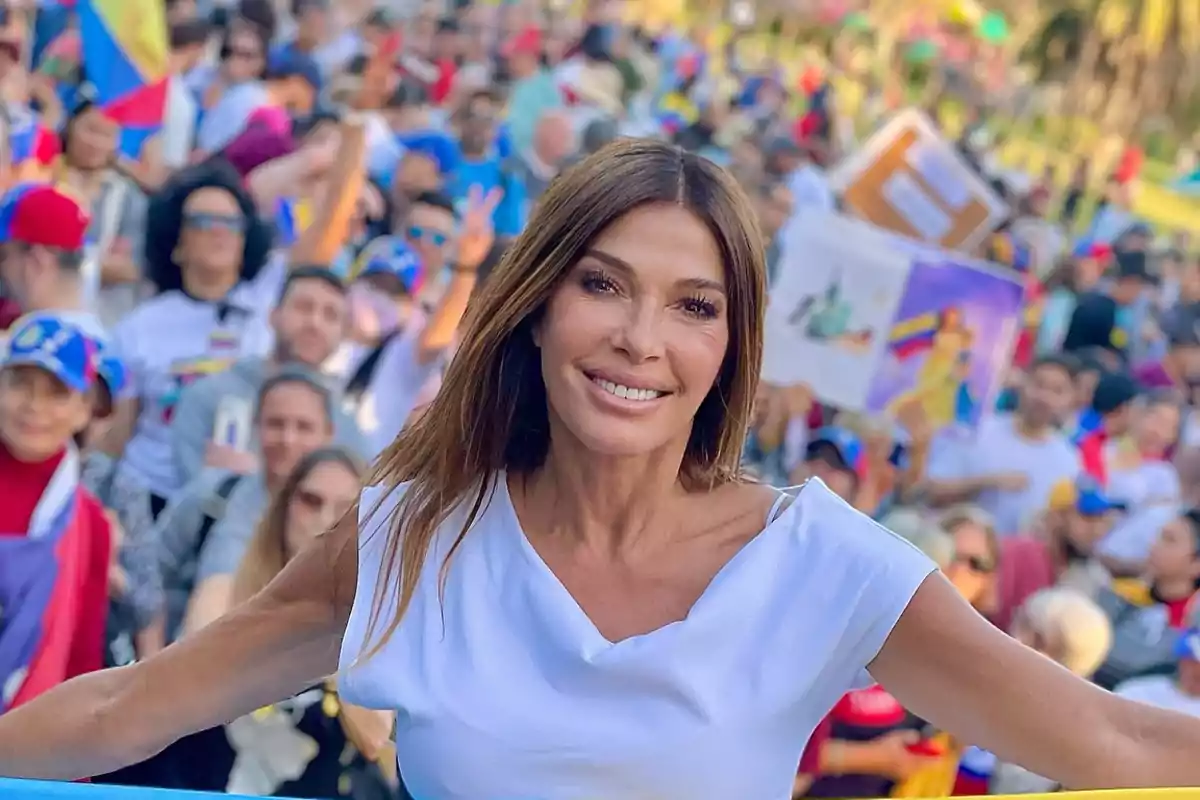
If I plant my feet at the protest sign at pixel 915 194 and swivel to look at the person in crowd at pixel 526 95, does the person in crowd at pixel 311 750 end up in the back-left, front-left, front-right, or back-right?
back-left

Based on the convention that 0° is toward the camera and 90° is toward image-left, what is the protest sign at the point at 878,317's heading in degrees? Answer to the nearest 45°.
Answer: approximately 0°

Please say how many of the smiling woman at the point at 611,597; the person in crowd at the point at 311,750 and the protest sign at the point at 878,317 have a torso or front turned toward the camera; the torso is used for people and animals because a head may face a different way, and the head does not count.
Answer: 3

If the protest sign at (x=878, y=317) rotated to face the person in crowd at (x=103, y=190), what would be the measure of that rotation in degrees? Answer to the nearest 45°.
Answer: approximately 90° to its right

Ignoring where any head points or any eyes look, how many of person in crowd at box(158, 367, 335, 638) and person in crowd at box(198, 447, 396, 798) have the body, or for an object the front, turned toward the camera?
2

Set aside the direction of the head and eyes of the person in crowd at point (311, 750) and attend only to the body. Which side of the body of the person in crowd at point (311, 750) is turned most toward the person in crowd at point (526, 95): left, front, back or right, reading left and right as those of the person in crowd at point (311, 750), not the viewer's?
back

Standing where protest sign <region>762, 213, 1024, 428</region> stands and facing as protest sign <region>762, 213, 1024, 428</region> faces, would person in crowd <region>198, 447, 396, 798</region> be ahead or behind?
ahead

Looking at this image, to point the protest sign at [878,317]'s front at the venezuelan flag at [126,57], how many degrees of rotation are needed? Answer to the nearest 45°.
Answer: approximately 90° to its right

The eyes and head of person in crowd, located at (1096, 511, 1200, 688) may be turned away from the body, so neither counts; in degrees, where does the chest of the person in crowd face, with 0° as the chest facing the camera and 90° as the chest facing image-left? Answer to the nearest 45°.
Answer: approximately 45°

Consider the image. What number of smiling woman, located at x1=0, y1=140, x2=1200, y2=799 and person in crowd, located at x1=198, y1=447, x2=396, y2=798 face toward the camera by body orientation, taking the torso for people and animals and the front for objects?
2

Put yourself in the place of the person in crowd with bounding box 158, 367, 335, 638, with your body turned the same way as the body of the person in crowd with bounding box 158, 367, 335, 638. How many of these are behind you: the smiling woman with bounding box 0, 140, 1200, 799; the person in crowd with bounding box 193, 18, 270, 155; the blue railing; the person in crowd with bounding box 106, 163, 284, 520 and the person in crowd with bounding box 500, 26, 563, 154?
3
